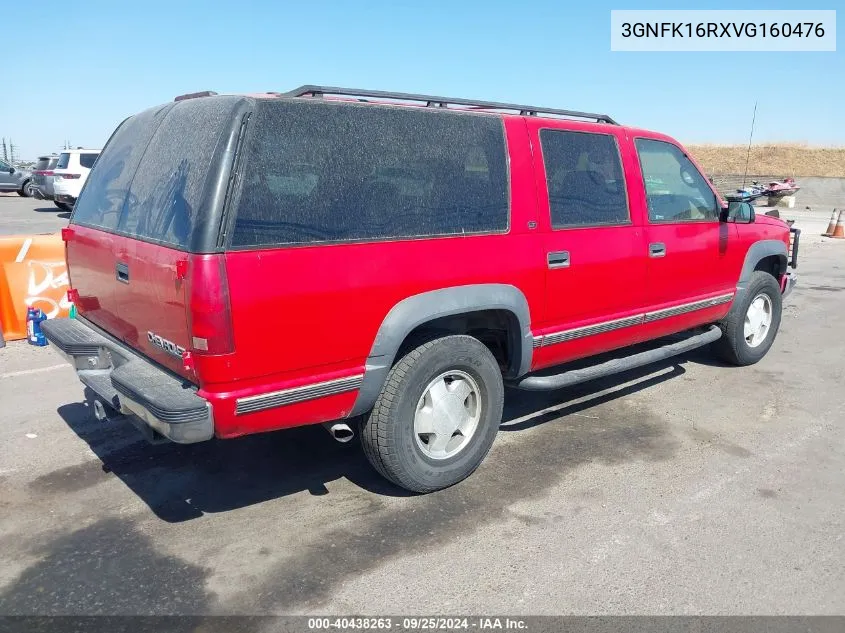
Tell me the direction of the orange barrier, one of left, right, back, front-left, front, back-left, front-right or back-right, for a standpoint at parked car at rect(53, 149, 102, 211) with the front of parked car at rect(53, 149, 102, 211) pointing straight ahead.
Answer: back-right

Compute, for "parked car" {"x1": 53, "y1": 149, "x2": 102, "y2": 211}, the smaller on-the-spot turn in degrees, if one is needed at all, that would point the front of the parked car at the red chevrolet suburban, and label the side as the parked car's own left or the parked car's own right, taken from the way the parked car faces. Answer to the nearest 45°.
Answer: approximately 135° to the parked car's own right

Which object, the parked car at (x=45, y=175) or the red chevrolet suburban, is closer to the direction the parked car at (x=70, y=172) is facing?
the parked car

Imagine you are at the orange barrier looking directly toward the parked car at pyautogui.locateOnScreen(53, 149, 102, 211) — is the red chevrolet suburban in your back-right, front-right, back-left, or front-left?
back-right

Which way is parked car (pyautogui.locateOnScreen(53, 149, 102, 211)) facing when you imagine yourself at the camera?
facing away from the viewer and to the right of the viewer

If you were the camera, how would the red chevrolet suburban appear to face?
facing away from the viewer and to the right of the viewer

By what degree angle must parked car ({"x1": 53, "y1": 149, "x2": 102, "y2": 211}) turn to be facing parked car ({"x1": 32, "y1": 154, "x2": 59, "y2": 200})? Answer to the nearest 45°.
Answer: approximately 45° to its left

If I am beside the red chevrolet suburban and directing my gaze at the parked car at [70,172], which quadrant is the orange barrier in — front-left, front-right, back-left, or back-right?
front-left

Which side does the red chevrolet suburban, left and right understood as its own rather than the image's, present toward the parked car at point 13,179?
left

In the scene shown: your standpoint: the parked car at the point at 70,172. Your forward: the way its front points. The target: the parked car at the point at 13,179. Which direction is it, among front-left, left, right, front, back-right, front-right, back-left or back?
front-left

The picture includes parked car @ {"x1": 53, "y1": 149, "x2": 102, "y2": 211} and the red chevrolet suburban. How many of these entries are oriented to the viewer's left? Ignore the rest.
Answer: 0

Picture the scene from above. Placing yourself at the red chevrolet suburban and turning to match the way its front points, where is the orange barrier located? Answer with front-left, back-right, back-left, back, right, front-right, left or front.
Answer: left

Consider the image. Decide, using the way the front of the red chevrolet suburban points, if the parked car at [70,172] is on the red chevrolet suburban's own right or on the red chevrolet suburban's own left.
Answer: on the red chevrolet suburban's own left
